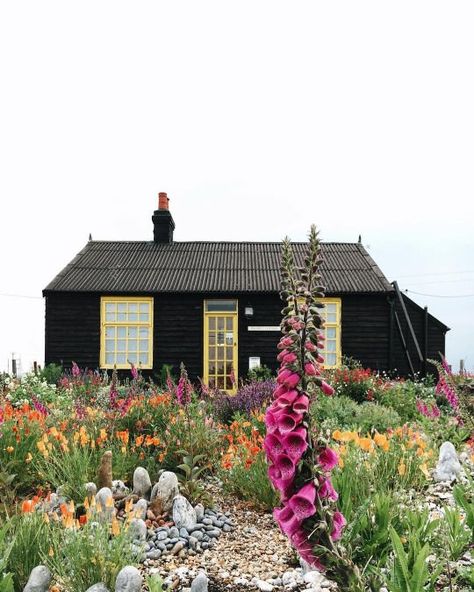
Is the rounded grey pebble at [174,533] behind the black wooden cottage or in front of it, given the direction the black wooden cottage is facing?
in front

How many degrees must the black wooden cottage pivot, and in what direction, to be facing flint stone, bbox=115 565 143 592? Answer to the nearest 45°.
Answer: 0° — it already faces it

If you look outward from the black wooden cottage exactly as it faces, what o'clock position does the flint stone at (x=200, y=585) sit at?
The flint stone is roughly at 12 o'clock from the black wooden cottage.

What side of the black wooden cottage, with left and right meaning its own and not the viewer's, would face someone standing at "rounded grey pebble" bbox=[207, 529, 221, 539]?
front

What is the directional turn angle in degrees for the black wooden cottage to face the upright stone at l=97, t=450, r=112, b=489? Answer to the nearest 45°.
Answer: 0° — it already faces it

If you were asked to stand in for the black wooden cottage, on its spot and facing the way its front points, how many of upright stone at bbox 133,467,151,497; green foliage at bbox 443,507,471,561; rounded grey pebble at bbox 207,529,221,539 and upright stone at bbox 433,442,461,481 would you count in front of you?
4

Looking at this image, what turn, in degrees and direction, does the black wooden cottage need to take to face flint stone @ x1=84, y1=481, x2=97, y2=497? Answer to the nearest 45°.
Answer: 0° — it already faces it

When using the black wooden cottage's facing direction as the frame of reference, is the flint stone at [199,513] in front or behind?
in front

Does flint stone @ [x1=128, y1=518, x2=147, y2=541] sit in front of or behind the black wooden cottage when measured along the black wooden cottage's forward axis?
in front

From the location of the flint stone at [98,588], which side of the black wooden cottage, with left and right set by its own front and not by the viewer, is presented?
front

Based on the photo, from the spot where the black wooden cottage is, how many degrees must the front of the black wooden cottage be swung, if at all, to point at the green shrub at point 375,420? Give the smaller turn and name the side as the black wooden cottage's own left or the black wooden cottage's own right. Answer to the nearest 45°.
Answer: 0° — it already faces it

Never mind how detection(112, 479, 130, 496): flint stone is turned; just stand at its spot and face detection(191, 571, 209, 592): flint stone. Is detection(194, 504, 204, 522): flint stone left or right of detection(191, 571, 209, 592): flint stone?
left

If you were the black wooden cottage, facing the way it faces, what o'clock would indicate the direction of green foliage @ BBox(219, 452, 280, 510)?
The green foliage is roughly at 12 o'clock from the black wooden cottage.
